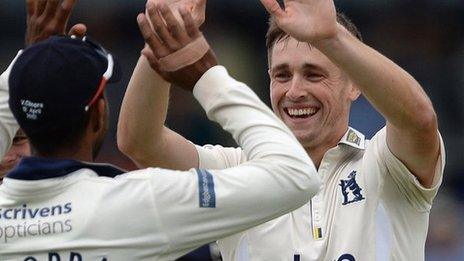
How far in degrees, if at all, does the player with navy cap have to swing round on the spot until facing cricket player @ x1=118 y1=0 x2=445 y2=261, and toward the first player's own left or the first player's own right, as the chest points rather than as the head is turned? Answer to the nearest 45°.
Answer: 0° — they already face them

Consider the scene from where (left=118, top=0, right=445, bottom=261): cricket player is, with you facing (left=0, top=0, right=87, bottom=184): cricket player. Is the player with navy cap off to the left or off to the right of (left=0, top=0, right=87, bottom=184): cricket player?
left

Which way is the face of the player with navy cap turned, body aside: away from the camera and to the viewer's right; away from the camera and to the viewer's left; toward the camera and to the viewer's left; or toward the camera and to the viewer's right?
away from the camera and to the viewer's right

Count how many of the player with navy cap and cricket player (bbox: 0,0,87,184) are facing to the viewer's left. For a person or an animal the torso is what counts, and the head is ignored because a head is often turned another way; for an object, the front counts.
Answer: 0

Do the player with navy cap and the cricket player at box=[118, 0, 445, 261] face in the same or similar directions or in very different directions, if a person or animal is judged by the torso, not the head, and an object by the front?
very different directions

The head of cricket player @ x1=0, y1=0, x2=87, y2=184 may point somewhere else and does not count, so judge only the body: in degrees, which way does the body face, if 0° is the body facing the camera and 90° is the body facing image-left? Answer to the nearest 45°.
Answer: approximately 315°
